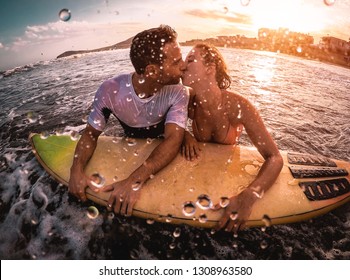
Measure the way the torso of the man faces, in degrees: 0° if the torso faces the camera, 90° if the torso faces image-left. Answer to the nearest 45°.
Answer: approximately 0°

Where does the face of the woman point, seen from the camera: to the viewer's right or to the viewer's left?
to the viewer's left

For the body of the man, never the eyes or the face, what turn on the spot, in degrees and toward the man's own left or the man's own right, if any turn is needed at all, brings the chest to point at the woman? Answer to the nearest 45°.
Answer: approximately 90° to the man's own left

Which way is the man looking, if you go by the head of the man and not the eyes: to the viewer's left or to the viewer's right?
to the viewer's right
